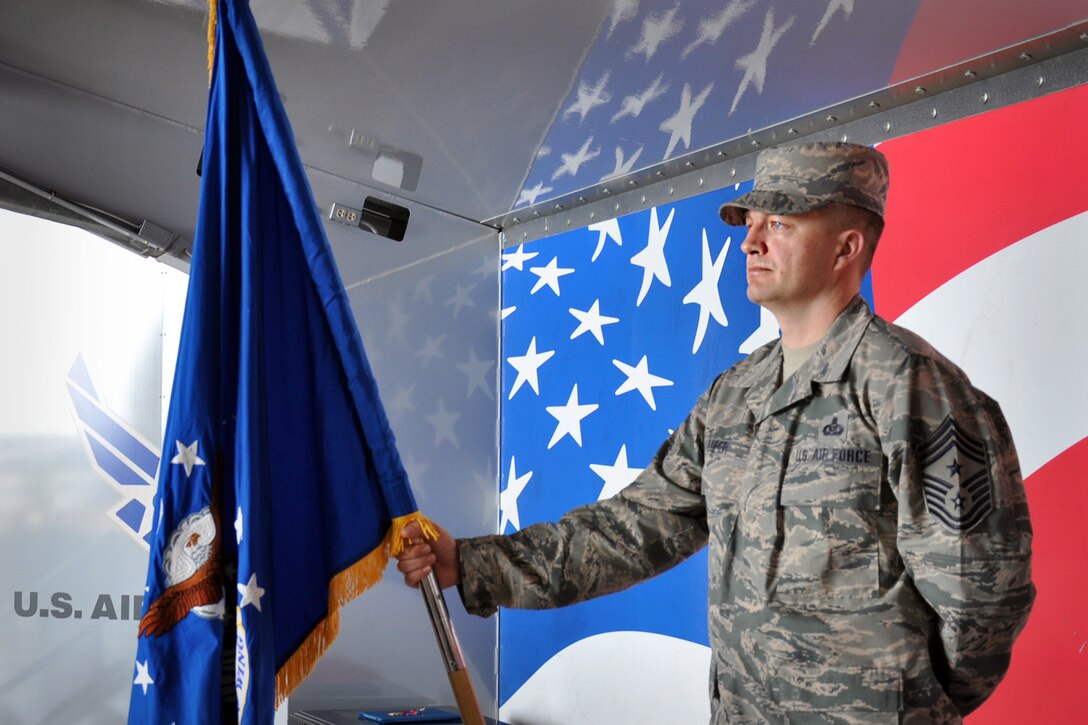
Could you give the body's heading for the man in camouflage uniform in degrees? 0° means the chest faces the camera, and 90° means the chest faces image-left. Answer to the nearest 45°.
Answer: approximately 45°
